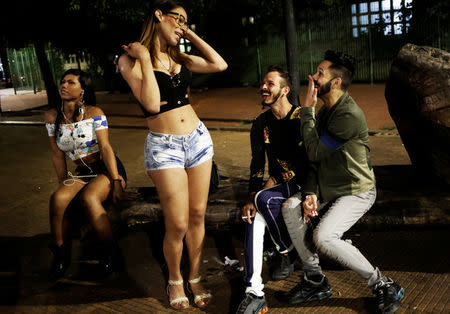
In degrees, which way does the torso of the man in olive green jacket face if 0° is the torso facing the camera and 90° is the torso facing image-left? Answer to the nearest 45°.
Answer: approximately 90°

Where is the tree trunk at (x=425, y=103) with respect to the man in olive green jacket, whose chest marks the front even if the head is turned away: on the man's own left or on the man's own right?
on the man's own right

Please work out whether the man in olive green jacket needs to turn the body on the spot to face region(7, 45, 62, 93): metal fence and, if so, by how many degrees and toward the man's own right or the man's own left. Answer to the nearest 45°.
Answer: approximately 45° to the man's own right

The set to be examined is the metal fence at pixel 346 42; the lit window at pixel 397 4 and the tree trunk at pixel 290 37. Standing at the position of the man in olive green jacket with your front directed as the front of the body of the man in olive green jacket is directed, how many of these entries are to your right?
3

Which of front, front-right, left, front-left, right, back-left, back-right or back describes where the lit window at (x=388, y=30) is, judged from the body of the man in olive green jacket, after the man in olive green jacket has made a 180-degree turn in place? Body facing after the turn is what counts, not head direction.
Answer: left

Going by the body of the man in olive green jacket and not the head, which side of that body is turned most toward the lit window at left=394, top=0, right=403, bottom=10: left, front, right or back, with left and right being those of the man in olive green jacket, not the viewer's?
right

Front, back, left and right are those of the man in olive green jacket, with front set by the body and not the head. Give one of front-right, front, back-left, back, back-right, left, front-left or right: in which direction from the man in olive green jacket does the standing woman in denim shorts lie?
front

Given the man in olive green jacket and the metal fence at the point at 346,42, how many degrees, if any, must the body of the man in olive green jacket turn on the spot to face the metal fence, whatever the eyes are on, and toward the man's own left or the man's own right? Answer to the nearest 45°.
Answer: approximately 90° to the man's own right

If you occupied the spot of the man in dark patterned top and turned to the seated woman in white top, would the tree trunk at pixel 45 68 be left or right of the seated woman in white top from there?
right

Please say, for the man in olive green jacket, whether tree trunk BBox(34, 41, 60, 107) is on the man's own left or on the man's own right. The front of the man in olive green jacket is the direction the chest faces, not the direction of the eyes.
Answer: on the man's own right

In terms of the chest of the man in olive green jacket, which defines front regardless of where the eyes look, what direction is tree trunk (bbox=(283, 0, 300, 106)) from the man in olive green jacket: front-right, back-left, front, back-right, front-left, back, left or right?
right
